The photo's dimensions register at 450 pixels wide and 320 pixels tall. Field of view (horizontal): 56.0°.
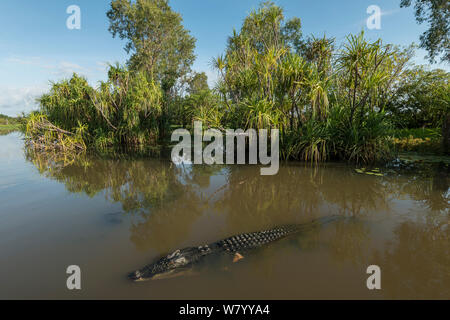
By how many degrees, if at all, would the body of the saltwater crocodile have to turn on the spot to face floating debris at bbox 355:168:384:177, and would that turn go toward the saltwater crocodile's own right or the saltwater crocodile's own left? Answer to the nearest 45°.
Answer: approximately 180°

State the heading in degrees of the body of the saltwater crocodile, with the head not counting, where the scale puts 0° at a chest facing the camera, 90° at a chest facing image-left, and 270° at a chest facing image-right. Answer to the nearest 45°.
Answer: approximately 45°

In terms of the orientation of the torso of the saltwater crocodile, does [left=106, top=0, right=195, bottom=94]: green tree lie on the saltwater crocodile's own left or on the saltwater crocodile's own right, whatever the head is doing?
on the saltwater crocodile's own right
